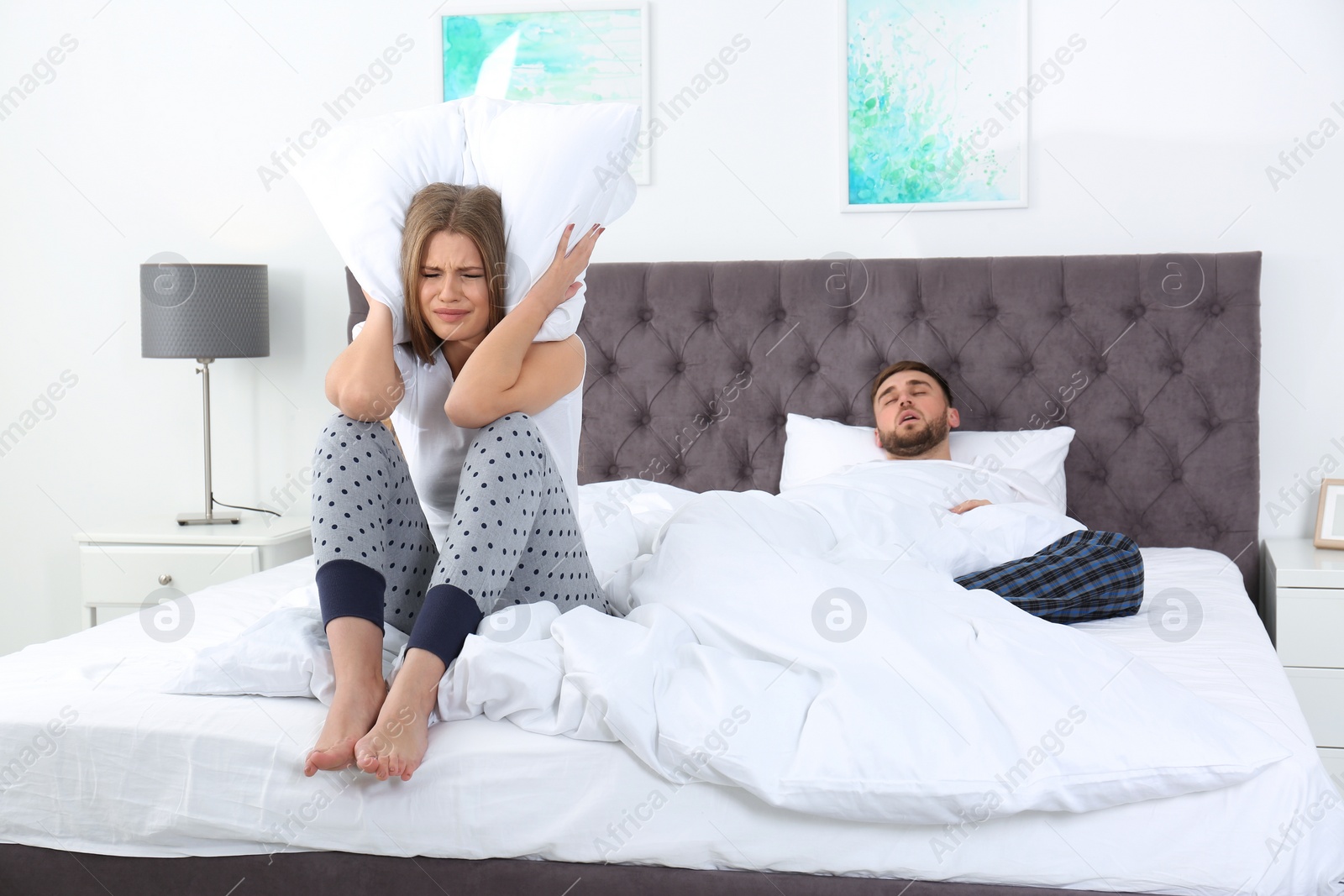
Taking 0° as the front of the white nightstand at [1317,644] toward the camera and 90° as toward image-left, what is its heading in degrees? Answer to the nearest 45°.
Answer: approximately 0°

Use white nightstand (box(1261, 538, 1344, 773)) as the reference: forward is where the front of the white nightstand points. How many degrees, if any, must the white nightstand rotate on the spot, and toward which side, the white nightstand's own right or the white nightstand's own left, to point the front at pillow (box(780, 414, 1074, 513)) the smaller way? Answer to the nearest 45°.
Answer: approximately 90° to the white nightstand's own right

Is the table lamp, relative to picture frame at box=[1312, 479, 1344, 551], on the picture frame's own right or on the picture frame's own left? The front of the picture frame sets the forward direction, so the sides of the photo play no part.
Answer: on the picture frame's own right

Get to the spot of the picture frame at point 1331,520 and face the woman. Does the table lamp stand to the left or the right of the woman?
right

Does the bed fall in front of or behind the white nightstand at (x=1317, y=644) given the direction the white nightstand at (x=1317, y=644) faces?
in front

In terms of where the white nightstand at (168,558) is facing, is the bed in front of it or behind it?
in front

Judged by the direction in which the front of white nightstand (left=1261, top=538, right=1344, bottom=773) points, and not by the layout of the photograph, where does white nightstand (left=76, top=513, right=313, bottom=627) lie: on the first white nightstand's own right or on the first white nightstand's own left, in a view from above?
on the first white nightstand's own right

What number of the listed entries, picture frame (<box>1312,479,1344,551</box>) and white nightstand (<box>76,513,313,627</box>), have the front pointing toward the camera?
2
